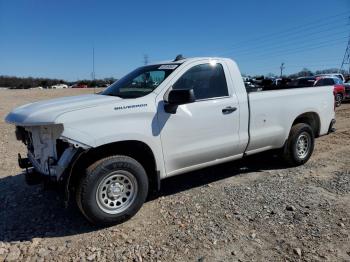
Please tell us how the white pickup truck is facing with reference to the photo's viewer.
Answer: facing the viewer and to the left of the viewer

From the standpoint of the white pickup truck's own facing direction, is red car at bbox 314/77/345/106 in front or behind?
behind
